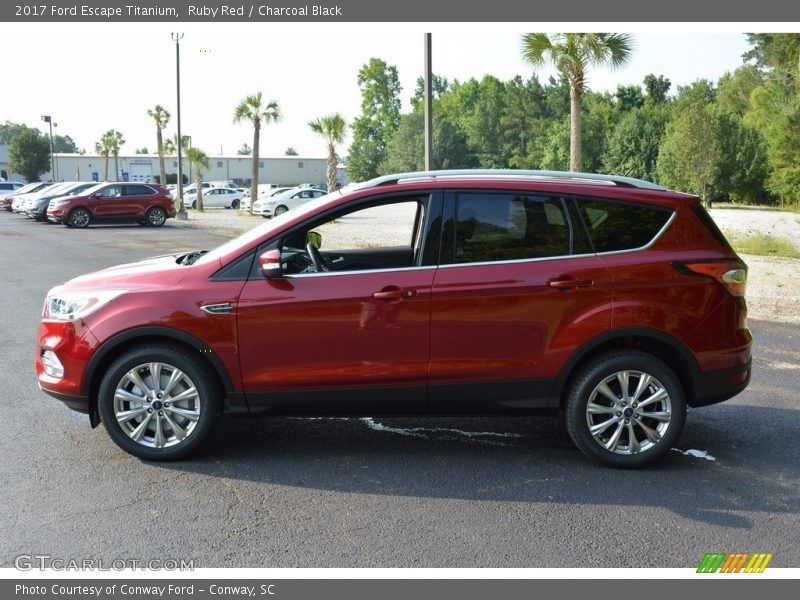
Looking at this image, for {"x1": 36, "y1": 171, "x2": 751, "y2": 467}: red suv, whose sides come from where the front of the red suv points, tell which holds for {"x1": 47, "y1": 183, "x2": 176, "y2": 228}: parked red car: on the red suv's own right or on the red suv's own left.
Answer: on the red suv's own right

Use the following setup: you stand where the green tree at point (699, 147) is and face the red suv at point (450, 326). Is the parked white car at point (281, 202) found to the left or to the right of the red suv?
right

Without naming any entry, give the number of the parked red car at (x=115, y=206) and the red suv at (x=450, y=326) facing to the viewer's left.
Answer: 2

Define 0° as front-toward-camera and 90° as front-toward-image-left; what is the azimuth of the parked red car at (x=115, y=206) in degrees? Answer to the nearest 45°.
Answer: approximately 90°

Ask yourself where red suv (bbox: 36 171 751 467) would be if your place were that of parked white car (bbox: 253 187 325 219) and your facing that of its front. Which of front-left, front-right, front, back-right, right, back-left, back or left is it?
front-left

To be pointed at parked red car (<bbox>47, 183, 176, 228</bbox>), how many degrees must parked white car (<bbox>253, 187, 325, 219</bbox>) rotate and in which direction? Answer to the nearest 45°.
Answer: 0° — it already faces it

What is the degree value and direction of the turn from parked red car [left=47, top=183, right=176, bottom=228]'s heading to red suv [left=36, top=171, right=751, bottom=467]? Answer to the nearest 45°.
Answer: approximately 90° to its left

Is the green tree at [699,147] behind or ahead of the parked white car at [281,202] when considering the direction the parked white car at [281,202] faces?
behind

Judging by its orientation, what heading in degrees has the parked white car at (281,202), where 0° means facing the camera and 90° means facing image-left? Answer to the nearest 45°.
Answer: approximately 45°

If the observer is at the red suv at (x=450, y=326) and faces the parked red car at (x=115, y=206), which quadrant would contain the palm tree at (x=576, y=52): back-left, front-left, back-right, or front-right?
front-right

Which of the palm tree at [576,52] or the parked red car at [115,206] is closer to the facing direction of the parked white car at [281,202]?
the parked red car

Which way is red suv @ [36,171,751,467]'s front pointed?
to the viewer's left
